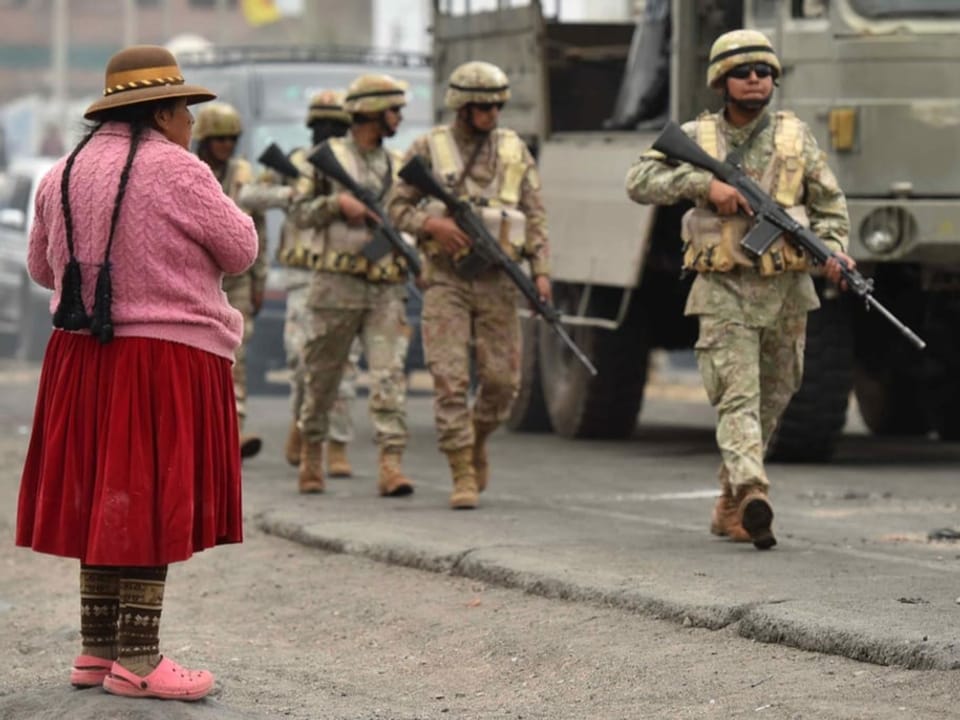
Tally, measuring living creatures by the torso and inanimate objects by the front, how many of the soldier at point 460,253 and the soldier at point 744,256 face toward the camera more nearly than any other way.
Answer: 2

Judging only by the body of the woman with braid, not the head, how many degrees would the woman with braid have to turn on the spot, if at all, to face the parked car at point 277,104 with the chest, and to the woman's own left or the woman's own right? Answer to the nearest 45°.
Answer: approximately 45° to the woman's own left

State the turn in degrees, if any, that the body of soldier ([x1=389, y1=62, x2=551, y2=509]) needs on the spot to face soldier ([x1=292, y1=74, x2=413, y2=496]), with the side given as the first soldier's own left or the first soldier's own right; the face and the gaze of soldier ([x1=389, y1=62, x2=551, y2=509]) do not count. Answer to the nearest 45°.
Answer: approximately 135° to the first soldier's own right

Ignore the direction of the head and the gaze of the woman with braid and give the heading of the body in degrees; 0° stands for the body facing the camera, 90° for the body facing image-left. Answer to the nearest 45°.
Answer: approximately 225°

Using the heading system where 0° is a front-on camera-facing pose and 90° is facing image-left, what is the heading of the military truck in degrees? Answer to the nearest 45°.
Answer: approximately 315°

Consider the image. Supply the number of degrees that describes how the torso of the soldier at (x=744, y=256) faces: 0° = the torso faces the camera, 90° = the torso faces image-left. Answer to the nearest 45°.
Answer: approximately 0°

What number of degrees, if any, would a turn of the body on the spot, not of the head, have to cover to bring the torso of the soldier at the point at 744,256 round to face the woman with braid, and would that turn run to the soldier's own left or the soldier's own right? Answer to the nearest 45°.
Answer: approximately 45° to the soldier's own right

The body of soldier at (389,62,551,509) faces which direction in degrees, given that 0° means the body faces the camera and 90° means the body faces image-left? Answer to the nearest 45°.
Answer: approximately 0°

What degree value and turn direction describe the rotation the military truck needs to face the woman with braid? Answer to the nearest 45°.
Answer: approximately 45° to its right
